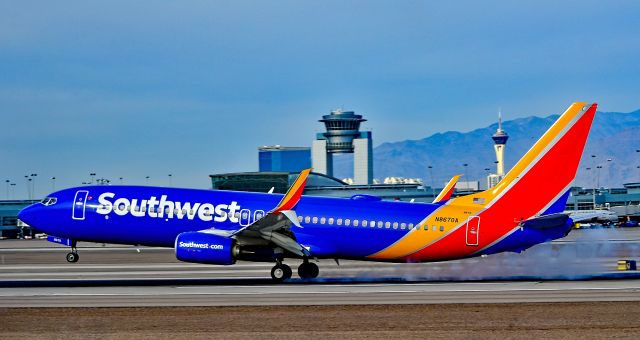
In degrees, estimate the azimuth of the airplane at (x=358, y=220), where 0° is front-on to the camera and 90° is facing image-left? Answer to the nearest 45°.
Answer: approximately 90°
